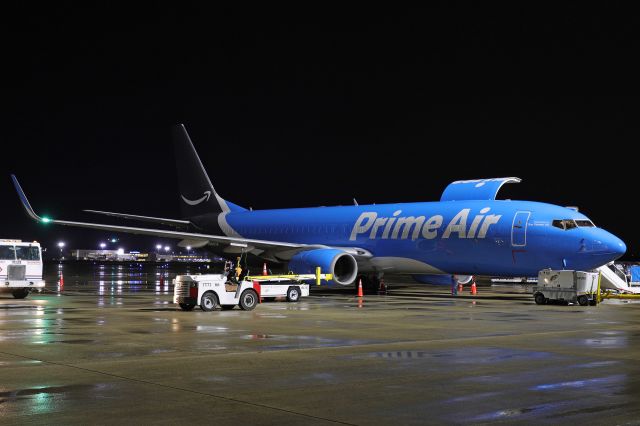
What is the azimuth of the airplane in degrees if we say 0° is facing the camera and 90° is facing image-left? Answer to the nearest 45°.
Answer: approximately 315°

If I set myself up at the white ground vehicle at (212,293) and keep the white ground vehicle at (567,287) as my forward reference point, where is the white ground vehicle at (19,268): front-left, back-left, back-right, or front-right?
back-left

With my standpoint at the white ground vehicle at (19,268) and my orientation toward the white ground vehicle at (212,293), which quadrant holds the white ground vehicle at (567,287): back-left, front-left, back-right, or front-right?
front-left

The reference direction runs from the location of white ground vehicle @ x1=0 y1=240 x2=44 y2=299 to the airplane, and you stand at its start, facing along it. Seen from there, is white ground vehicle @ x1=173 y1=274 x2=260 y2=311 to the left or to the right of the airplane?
right

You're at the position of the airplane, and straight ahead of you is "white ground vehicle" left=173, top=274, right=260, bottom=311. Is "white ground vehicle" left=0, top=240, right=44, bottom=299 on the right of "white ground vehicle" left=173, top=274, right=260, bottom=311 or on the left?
right

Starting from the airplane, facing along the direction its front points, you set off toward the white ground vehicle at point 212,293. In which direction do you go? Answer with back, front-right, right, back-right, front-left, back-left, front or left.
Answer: right

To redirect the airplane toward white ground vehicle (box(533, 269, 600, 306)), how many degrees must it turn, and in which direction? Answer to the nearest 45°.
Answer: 0° — it already faces it

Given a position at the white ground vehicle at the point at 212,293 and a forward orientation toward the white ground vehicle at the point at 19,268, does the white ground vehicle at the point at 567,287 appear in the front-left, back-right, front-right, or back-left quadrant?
back-right

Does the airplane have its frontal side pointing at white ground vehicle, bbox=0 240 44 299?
no
